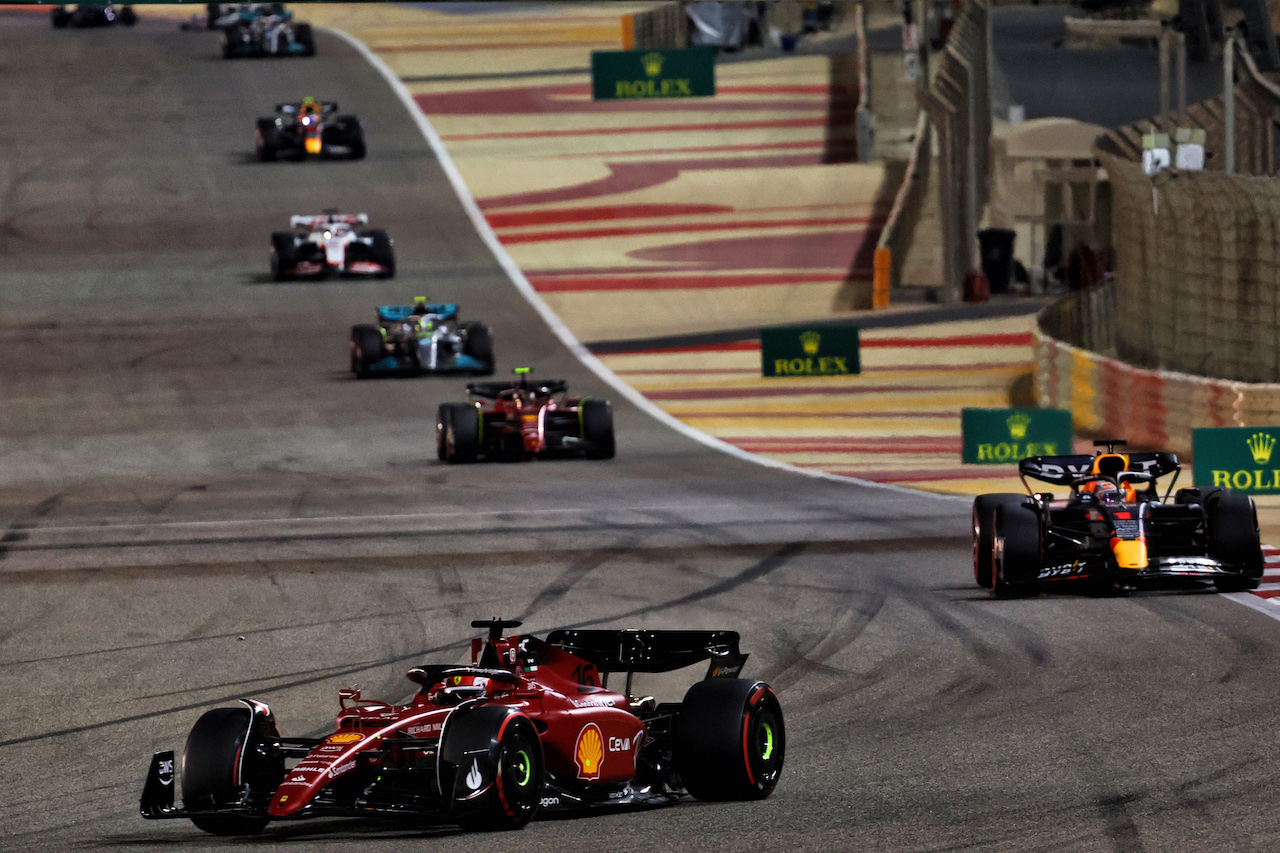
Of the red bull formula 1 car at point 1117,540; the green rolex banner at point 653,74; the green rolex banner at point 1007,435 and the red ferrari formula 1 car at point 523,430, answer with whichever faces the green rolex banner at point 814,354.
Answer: the green rolex banner at point 653,74

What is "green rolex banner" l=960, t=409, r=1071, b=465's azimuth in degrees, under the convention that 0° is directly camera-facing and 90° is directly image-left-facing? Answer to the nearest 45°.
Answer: approximately 0°

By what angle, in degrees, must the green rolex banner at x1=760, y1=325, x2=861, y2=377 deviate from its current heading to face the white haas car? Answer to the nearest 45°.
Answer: approximately 135° to its right

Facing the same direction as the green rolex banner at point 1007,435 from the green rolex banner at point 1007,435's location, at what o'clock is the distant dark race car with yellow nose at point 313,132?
The distant dark race car with yellow nose is roughly at 5 o'clock from the green rolex banner.

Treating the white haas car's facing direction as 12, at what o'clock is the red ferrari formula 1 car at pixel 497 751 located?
The red ferrari formula 1 car is roughly at 12 o'clock from the white haas car.

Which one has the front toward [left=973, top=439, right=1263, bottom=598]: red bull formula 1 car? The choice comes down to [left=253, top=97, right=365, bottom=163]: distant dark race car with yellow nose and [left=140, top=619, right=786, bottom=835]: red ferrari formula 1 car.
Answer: the distant dark race car with yellow nose

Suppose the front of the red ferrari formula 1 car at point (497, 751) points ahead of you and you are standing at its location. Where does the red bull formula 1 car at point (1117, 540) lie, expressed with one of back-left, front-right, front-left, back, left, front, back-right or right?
back

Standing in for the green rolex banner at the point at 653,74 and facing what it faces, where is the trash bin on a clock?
The trash bin is roughly at 11 o'clock from the green rolex banner.

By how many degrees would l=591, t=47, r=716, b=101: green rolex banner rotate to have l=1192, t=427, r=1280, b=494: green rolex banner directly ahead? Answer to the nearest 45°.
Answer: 0° — it already faces it

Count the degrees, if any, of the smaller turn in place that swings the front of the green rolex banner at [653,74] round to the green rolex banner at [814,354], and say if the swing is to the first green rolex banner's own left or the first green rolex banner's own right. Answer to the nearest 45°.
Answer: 0° — it already faces it

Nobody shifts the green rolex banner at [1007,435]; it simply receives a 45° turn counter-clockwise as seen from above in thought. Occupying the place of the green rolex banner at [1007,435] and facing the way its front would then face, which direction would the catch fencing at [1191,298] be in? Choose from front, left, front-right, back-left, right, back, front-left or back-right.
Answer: left

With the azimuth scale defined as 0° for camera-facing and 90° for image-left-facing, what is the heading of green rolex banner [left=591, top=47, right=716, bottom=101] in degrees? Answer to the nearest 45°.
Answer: approximately 0°
